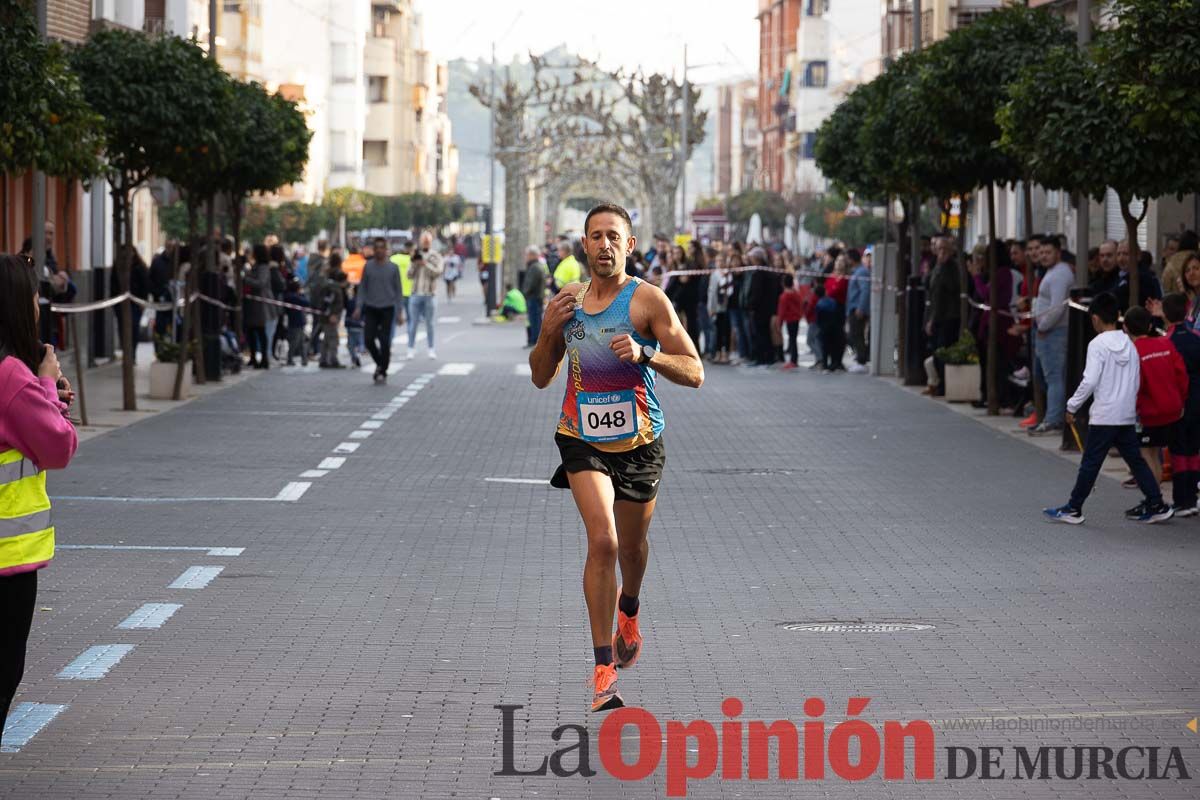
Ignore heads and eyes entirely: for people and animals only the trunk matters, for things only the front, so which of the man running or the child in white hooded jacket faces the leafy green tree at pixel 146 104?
the child in white hooded jacket

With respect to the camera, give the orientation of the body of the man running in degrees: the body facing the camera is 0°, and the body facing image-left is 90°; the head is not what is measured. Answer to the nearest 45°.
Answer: approximately 0°

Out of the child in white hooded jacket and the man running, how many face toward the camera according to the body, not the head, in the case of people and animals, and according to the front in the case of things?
1

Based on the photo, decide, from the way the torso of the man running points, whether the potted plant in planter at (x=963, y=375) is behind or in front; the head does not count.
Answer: behind

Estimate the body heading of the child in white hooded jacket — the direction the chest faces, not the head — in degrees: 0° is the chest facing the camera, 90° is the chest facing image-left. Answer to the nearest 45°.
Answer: approximately 135°

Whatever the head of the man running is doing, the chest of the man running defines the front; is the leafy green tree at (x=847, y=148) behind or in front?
behind

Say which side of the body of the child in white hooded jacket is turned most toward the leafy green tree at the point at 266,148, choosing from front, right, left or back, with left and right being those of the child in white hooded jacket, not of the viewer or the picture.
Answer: front

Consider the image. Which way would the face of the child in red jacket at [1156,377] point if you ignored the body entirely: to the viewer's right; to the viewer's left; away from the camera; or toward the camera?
away from the camera

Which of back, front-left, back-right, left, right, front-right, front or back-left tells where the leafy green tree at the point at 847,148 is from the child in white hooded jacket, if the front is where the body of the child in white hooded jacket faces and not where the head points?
front-right

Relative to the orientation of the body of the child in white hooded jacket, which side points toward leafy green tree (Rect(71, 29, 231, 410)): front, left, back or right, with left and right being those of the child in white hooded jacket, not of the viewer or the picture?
front

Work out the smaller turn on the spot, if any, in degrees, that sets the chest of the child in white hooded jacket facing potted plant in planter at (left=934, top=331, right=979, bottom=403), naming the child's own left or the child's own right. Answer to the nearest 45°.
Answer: approximately 45° to the child's own right
